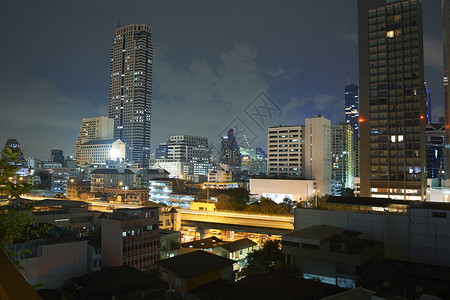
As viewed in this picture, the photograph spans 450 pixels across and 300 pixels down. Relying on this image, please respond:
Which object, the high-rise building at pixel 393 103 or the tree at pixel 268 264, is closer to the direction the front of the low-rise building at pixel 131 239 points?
the tree

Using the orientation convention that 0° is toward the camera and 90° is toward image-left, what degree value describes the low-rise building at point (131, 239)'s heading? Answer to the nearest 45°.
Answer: approximately 315°

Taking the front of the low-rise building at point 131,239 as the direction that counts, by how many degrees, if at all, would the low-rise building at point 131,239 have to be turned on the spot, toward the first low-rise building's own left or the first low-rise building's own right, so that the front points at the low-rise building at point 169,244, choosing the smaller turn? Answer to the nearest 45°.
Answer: approximately 90° to the first low-rise building's own left

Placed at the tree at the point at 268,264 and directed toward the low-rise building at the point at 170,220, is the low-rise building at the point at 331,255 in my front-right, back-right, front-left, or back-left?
back-right

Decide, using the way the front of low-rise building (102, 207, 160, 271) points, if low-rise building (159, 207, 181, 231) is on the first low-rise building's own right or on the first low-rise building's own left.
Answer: on the first low-rise building's own left

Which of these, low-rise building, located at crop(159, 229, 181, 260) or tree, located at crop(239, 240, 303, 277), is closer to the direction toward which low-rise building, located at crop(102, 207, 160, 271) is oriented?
the tree

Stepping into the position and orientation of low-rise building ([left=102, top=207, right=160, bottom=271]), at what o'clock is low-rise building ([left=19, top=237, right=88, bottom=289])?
low-rise building ([left=19, top=237, right=88, bottom=289]) is roughly at 3 o'clock from low-rise building ([left=102, top=207, right=160, bottom=271]).
